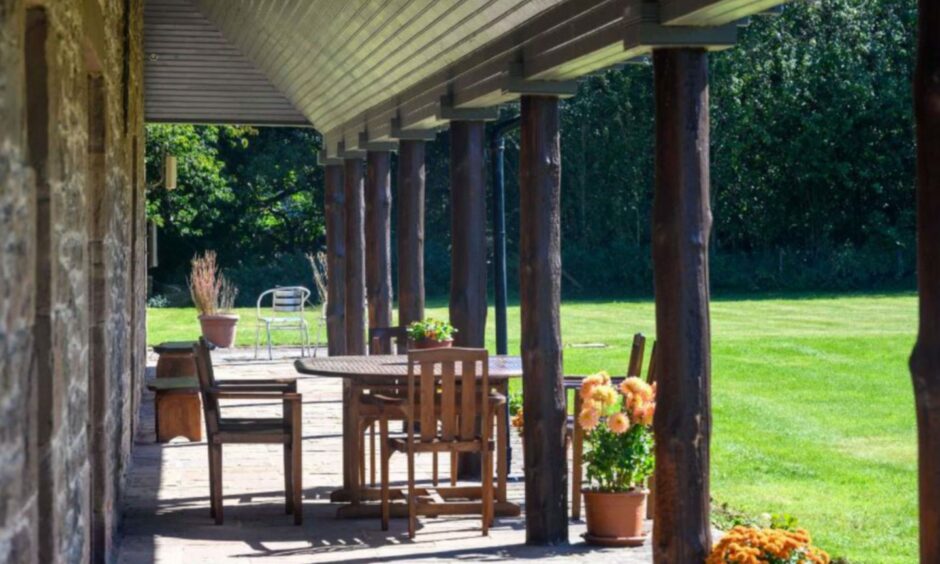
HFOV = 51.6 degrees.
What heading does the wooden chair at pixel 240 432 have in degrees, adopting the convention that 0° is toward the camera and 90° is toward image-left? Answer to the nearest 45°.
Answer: approximately 270°

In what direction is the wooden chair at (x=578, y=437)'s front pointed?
to the viewer's left

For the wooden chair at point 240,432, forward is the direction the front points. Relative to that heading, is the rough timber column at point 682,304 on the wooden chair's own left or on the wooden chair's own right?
on the wooden chair's own right

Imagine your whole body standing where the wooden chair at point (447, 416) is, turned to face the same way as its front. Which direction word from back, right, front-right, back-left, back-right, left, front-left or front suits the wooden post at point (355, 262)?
front

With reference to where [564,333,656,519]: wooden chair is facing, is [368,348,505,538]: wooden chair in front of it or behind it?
in front

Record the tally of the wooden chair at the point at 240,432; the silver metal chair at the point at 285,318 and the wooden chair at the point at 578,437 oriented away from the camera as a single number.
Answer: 0

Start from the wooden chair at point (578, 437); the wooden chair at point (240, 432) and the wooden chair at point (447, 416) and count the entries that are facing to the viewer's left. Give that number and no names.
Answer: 1

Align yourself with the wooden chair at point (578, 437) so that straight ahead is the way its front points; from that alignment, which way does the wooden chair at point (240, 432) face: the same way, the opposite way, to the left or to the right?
the opposite way

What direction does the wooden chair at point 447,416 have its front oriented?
away from the camera

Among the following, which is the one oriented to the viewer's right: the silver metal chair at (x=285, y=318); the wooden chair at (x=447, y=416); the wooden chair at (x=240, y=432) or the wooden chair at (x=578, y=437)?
the wooden chair at (x=240, y=432)

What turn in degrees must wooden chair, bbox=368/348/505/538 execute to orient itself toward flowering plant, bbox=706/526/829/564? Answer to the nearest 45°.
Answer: approximately 135° to its right

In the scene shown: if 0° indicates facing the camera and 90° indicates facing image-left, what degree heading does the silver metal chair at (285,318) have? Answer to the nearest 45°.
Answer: approximately 45°

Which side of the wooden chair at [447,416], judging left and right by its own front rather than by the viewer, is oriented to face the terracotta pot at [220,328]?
front

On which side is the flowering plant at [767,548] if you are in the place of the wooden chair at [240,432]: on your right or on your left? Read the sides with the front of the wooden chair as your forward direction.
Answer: on your right

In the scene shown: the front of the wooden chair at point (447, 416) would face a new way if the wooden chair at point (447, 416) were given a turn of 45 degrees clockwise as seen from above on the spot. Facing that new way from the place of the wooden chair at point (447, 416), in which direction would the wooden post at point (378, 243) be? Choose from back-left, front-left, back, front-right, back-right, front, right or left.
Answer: front-left

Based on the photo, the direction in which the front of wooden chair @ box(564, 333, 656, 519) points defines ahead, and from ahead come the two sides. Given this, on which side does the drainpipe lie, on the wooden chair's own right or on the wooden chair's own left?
on the wooden chair's own right
